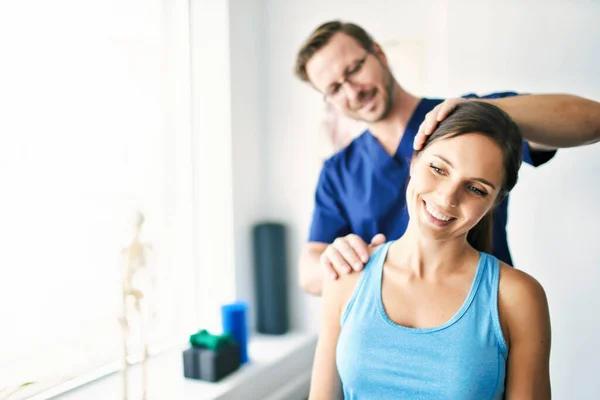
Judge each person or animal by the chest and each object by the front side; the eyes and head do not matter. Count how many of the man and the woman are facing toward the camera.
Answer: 2

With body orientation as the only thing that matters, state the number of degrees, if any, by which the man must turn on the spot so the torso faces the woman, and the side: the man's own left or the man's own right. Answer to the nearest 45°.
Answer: approximately 45° to the man's own left

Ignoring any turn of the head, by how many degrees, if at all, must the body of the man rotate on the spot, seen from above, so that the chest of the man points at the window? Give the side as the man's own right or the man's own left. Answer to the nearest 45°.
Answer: approximately 90° to the man's own right

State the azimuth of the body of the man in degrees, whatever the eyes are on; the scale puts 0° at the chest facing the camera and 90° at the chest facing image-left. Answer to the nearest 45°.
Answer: approximately 0°

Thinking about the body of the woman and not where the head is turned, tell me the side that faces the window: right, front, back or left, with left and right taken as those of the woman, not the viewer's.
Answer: right

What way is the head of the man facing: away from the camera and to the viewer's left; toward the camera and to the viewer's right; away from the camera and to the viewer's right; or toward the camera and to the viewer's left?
toward the camera and to the viewer's right

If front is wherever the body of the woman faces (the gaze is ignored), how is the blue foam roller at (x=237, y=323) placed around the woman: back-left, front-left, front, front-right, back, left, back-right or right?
back-right

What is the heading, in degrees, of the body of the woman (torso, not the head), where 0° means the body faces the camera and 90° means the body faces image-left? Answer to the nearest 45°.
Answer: approximately 0°

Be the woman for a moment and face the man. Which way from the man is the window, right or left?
left
